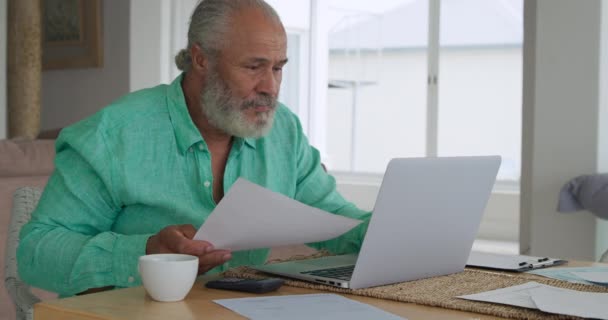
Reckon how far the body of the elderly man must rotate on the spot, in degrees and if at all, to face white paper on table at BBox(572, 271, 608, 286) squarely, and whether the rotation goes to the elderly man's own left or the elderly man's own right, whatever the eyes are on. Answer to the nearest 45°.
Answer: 0° — they already face it

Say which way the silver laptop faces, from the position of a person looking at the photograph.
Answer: facing away from the viewer and to the left of the viewer

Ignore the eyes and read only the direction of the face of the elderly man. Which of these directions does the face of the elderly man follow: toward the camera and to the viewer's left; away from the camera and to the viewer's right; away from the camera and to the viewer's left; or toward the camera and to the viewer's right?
toward the camera and to the viewer's right

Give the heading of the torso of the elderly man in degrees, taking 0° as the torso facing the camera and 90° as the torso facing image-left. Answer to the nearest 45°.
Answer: approximately 315°

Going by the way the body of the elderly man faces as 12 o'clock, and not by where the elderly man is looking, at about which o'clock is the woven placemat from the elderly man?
The woven placemat is roughly at 12 o'clock from the elderly man.

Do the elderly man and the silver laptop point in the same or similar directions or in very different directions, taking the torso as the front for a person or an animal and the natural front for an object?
very different directions

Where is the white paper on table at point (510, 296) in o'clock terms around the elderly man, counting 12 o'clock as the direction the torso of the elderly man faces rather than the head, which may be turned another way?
The white paper on table is roughly at 12 o'clock from the elderly man.

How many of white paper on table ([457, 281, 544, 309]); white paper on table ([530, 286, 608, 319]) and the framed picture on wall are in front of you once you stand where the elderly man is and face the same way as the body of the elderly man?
2

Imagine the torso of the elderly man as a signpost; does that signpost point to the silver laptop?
yes

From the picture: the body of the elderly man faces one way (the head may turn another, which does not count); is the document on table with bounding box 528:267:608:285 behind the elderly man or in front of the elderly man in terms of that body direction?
in front

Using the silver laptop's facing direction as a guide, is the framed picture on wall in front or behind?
in front
